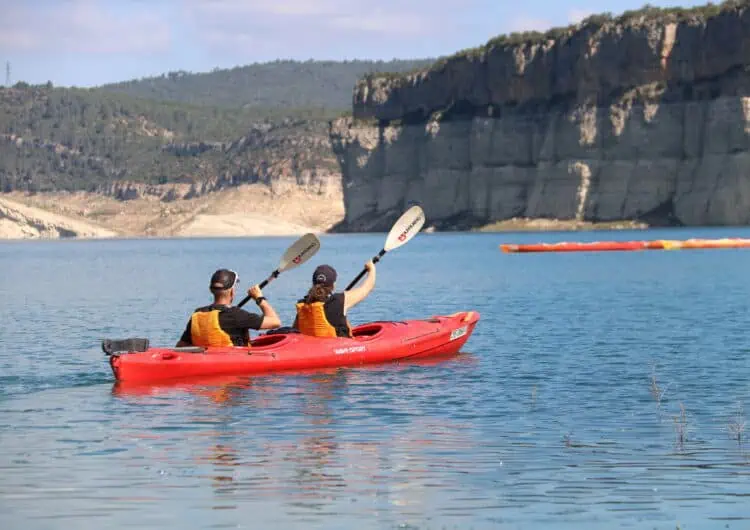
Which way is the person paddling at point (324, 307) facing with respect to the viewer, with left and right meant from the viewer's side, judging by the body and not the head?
facing away from the viewer and to the right of the viewer

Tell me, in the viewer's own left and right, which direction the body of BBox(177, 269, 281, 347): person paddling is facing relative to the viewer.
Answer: facing away from the viewer and to the right of the viewer

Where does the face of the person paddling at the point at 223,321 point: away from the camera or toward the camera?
away from the camera

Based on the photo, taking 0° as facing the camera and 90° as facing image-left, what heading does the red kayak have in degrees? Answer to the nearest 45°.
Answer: approximately 270°

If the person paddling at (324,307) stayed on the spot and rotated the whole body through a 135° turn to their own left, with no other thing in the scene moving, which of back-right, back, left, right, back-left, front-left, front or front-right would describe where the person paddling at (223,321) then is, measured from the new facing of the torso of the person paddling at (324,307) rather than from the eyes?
front-left
